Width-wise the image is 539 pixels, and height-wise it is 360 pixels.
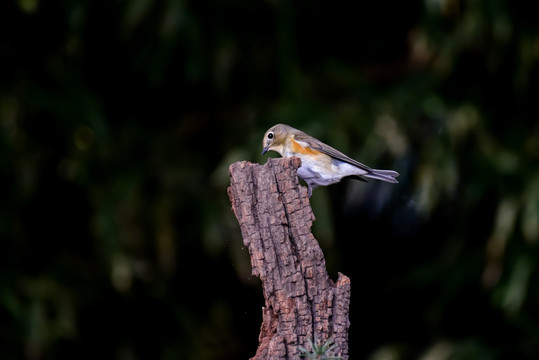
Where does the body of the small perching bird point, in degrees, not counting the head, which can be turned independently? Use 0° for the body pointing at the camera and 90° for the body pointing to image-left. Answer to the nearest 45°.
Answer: approximately 90°
